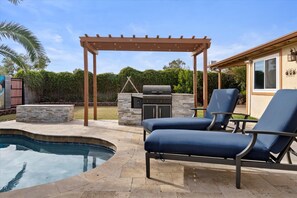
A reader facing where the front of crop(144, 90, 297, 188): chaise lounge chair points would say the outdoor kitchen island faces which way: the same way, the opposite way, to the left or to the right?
to the left

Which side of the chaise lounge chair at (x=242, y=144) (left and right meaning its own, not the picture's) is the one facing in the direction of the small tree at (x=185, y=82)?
right

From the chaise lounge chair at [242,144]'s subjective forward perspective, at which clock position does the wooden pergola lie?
The wooden pergola is roughly at 2 o'clock from the chaise lounge chair.

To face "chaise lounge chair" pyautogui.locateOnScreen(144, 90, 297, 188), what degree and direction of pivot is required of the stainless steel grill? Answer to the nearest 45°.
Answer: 0° — it already faces it

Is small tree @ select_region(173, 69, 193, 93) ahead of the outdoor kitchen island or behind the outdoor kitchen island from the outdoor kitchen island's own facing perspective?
behind

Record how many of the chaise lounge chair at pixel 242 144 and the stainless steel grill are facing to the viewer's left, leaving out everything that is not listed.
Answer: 1

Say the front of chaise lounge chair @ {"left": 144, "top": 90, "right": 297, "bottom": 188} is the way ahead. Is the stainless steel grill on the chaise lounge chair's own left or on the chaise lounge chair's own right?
on the chaise lounge chair's own right

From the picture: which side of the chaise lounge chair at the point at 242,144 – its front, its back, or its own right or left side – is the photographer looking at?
left

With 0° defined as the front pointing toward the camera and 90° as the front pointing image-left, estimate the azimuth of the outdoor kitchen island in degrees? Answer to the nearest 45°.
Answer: approximately 0°

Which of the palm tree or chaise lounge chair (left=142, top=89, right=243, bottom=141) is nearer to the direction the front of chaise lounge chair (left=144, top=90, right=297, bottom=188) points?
the palm tree

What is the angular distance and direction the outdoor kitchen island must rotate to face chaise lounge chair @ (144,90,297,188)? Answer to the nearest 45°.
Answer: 0° — it already faces it

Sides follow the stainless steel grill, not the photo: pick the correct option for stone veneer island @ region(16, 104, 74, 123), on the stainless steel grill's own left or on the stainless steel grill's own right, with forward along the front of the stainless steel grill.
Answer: on the stainless steel grill's own right
